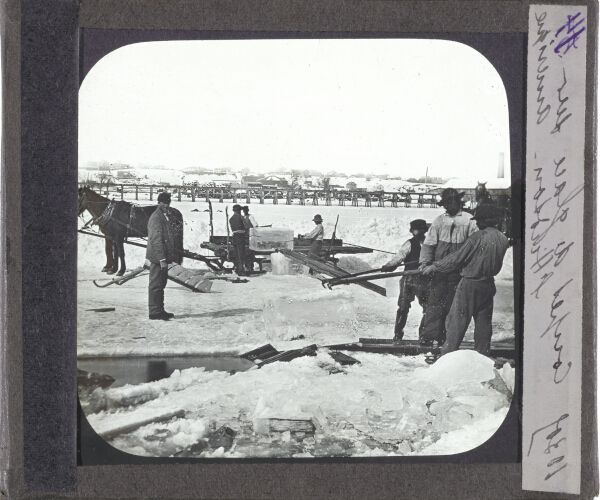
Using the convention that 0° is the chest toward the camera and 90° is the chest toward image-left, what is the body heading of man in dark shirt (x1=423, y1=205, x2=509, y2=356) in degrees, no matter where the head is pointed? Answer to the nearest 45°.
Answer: approximately 135°

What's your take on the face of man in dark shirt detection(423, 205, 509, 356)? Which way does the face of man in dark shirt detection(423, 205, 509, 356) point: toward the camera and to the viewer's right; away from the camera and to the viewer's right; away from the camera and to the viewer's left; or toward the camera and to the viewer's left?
away from the camera and to the viewer's left

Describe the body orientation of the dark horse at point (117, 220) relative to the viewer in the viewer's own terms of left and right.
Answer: facing to the left of the viewer
